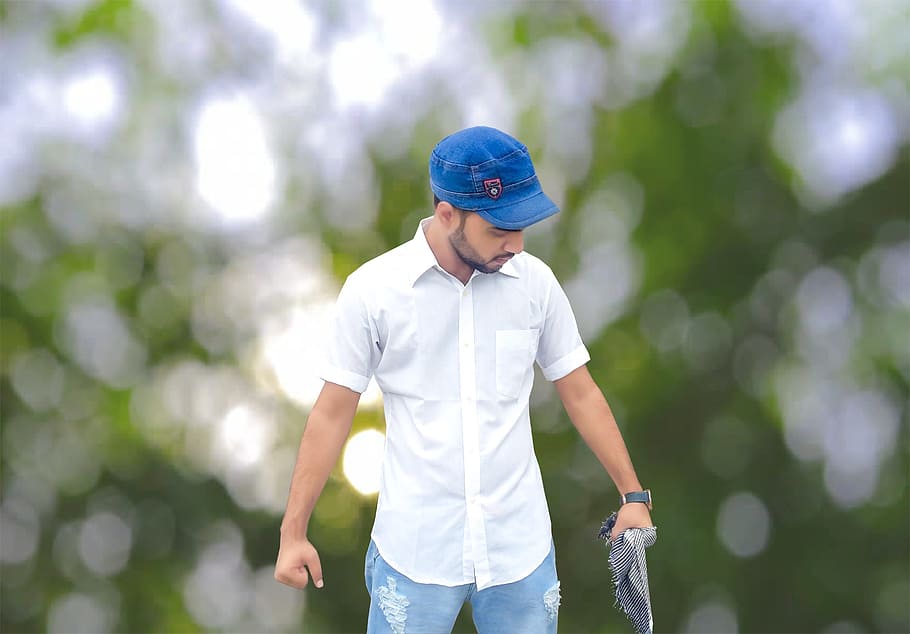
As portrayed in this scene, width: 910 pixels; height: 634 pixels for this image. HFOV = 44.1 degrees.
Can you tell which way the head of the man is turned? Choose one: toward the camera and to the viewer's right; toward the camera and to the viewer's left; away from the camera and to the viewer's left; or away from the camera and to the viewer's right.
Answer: toward the camera and to the viewer's right

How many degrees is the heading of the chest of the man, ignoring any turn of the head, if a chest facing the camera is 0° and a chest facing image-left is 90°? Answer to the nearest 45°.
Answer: approximately 0°
